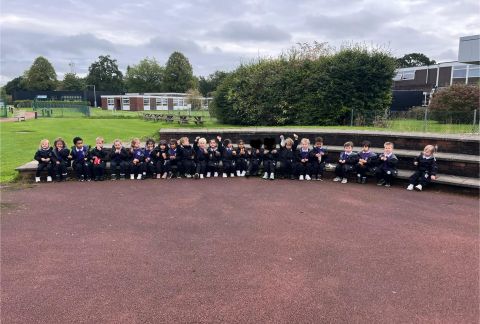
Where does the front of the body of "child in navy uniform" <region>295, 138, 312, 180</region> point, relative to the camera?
toward the camera

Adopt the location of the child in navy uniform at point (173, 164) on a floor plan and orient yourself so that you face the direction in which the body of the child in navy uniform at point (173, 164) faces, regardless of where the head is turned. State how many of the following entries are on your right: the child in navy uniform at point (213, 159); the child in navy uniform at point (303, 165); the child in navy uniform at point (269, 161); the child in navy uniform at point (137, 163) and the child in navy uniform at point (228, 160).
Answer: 1

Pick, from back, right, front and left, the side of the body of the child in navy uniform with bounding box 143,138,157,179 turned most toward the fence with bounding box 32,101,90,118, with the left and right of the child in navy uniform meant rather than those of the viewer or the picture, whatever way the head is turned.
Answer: back

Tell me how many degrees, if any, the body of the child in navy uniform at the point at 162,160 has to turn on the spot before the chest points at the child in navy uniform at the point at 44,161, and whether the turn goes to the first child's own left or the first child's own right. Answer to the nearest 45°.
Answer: approximately 90° to the first child's own right

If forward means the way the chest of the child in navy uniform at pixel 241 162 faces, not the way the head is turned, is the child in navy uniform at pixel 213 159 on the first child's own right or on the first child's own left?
on the first child's own right

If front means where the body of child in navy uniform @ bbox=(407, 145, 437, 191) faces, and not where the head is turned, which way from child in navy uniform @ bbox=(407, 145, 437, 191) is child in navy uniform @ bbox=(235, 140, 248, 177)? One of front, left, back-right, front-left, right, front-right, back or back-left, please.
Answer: front-right

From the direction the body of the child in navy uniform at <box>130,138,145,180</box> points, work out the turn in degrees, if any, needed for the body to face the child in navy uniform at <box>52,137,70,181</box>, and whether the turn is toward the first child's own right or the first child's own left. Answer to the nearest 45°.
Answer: approximately 90° to the first child's own right

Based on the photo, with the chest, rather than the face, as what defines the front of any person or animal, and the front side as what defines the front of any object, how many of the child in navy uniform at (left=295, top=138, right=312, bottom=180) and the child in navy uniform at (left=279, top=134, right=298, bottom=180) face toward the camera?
2

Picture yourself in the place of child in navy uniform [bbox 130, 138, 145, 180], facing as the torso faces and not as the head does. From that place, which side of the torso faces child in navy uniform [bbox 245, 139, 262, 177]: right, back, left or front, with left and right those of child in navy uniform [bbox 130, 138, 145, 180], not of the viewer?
left

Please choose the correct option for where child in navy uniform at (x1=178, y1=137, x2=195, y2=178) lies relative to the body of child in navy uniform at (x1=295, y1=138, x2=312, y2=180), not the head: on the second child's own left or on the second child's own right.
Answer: on the second child's own right

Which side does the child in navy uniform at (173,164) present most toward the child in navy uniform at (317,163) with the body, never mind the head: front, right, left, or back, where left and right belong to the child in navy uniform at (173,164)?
left

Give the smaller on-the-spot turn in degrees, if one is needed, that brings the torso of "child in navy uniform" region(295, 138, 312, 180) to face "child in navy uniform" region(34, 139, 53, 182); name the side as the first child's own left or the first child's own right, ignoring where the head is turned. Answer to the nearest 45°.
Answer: approximately 90° to the first child's own right

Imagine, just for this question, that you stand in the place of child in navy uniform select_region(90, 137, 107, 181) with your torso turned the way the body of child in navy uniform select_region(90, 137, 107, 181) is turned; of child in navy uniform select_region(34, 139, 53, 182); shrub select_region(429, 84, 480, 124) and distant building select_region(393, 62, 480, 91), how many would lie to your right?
1

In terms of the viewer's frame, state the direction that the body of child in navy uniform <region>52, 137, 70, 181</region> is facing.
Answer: toward the camera

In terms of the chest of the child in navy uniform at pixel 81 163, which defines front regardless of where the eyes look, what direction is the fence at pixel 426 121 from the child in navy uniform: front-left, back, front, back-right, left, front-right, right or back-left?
left

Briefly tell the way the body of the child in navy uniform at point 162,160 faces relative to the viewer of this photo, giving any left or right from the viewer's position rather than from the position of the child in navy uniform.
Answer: facing the viewer
